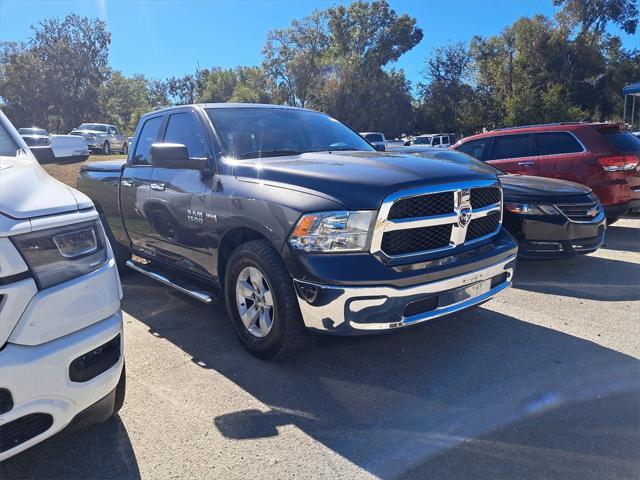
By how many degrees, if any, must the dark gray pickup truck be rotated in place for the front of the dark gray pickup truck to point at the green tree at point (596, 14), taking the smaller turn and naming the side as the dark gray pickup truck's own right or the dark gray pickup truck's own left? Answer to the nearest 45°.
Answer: approximately 90° to the dark gray pickup truck's own left

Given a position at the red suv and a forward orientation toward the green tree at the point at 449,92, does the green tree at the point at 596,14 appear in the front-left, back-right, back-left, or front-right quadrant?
front-right

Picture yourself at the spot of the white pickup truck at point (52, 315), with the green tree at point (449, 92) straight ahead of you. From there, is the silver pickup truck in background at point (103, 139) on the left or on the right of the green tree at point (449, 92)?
left

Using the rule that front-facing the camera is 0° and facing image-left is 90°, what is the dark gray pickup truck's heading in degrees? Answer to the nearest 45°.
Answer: approximately 315°

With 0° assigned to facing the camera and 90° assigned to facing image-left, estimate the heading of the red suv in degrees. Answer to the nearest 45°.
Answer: approximately 135°

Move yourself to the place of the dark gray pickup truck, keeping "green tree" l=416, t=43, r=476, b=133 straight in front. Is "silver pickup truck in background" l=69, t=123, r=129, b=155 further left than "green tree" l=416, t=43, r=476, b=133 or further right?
left

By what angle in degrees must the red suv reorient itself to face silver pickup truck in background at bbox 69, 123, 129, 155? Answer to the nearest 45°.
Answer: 0° — it already faces it

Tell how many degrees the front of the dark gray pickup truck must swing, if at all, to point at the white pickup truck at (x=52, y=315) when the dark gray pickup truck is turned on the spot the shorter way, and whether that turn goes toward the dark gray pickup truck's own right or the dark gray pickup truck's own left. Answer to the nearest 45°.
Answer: approximately 90° to the dark gray pickup truck's own right

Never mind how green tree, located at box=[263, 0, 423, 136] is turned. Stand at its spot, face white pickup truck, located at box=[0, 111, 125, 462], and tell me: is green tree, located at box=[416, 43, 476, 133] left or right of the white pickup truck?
left

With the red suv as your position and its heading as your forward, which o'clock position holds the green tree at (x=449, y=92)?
The green tree is roughly at 1 o'clock from the red suv.

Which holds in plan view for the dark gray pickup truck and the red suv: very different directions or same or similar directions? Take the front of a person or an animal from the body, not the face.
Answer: very different directions
